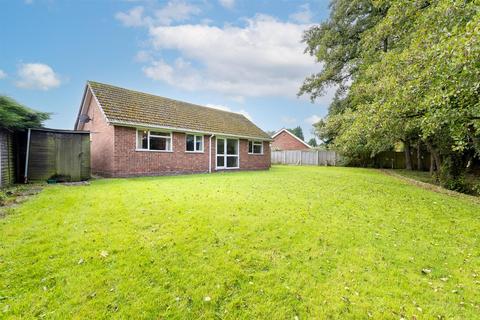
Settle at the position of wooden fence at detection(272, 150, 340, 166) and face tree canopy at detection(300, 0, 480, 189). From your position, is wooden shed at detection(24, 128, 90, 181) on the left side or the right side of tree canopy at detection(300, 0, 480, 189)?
right

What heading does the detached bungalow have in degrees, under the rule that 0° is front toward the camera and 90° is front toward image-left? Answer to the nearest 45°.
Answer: approximately 315°

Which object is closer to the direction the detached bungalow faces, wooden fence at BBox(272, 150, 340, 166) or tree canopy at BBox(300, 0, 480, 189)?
the tree canopy

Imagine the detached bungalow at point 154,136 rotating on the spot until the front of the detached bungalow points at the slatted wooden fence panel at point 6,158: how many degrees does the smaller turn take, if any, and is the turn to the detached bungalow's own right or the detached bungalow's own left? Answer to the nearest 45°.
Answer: approximately 90° to the detached bungalow's own right

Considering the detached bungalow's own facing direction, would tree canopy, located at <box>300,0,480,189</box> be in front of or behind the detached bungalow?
in front

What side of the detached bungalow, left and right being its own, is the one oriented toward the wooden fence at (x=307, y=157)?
left

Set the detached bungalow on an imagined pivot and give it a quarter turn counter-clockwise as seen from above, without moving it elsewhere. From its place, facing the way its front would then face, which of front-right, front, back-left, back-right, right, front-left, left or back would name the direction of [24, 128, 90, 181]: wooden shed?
back
